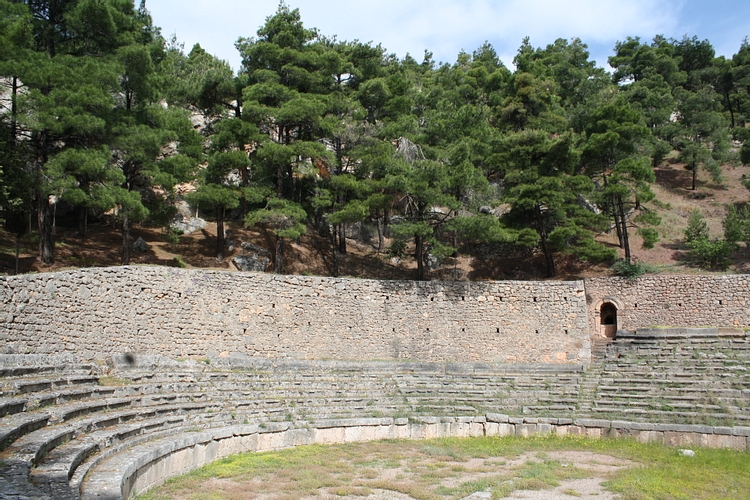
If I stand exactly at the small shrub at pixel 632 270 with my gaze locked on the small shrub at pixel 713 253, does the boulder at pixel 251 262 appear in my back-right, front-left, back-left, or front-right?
back-left

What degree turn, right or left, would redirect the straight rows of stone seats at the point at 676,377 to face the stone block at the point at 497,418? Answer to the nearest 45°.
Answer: approximately 45° to its right

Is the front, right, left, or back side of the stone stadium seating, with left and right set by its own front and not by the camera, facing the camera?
front

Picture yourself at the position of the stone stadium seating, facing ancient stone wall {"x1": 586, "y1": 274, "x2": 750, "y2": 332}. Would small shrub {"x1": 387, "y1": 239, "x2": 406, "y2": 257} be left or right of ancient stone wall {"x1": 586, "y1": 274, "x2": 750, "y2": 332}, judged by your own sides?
left

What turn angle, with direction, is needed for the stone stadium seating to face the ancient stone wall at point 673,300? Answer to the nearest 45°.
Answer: approximately 135° to its left

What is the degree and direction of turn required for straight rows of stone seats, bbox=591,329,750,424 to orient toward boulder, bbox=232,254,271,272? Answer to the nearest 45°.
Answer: approximately 90° to its right

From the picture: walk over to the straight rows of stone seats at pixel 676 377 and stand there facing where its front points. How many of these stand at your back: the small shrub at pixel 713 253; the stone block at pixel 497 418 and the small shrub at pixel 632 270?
2

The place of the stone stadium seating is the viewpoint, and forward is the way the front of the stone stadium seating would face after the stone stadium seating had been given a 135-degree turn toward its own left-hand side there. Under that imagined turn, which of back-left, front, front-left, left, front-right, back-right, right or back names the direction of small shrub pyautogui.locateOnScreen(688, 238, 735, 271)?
front

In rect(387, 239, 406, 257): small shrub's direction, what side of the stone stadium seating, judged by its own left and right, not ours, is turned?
back

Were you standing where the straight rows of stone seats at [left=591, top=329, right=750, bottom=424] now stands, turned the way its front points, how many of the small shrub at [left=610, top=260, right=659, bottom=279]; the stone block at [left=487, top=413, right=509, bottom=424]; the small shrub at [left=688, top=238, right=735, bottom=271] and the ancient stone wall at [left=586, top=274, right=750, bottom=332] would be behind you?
3

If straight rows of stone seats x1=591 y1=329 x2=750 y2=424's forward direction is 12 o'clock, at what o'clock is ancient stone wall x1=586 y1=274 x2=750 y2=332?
The ancient stone wall is roughly at 6 o'clock from the straight rows of stone seats.

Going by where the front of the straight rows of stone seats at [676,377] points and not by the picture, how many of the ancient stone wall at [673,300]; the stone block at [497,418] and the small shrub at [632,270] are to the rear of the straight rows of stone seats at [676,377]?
2
